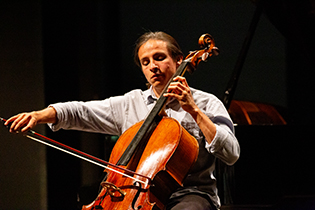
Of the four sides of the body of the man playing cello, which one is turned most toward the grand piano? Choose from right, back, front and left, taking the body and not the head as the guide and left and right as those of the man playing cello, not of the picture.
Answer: back

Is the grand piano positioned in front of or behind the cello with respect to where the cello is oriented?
behind

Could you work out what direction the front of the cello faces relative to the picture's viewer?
facing the viewer and to the left of the viewer
